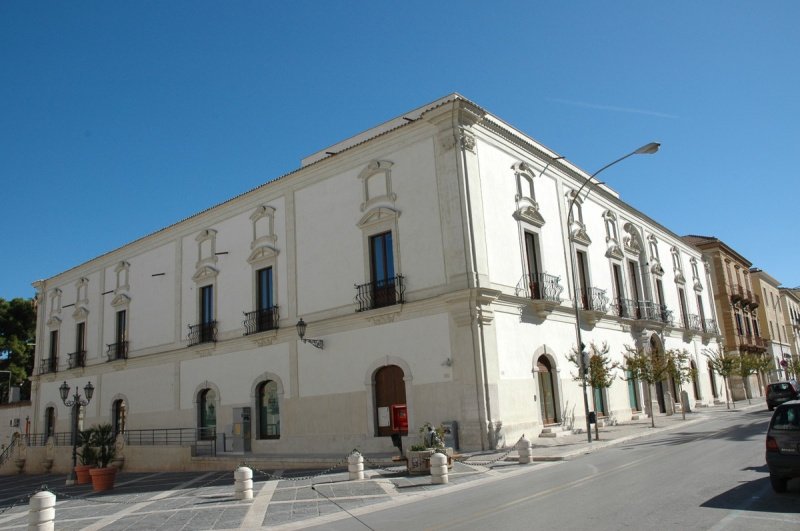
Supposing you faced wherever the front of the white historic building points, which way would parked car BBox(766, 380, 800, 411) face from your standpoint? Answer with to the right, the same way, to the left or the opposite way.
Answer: to the left

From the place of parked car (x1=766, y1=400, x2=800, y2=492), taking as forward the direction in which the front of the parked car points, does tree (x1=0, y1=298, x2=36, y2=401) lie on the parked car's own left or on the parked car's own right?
on the parked car's own left

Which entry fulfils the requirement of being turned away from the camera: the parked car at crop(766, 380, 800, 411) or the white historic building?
the parked car

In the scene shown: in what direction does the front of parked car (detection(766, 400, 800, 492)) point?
away from the camera

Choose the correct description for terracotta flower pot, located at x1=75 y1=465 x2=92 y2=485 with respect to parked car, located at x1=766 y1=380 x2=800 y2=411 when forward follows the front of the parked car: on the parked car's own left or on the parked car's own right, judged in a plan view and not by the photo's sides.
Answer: on the parked car's own left

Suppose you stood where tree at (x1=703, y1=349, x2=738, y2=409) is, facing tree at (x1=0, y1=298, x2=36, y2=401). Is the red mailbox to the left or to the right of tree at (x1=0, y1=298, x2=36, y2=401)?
left

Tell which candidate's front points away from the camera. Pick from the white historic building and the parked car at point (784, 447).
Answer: the parked car

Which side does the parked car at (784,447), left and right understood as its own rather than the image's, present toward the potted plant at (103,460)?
left

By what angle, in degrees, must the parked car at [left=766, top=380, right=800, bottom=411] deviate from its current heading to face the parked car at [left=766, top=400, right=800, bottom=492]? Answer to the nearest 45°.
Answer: approximately 180°

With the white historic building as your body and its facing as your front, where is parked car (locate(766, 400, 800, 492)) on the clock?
The parked car is roughly at 1 o'clock from the white historic building.

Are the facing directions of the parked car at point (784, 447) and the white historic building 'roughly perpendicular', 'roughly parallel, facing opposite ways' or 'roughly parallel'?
roughly perpendicular

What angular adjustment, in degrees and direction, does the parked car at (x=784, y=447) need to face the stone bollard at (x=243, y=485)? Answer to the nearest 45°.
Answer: approximately 90° to its left

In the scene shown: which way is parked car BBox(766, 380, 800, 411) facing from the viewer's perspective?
away from the camera
